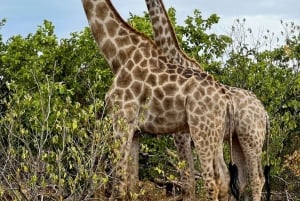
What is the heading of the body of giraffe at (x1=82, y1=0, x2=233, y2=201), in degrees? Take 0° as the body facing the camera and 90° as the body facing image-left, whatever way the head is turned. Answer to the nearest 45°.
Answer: approximately 90°

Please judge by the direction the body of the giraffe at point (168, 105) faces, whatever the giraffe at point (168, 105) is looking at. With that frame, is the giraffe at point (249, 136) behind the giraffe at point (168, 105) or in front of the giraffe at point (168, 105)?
behind

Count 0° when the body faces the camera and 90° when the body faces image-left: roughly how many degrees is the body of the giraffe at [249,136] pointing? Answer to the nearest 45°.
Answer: approximately 90°

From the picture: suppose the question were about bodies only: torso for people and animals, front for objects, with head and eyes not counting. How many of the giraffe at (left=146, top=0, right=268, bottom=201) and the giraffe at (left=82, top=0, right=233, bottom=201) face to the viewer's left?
2
